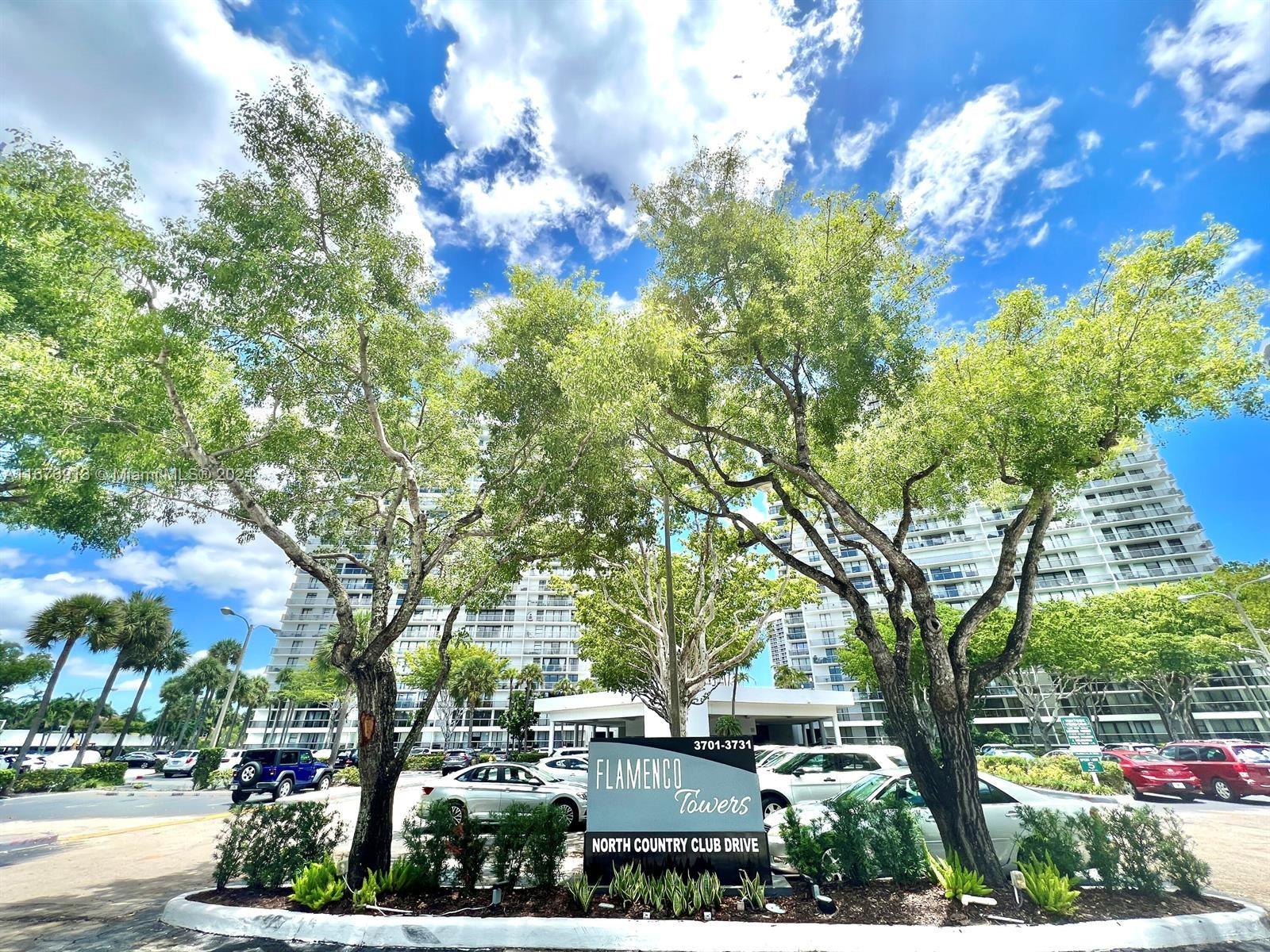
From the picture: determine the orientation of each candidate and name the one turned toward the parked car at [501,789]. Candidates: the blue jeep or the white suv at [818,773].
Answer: the white suv

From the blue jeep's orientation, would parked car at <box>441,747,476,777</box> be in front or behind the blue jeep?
in front

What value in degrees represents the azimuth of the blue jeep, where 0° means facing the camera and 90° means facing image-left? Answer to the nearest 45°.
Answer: approximately 225°

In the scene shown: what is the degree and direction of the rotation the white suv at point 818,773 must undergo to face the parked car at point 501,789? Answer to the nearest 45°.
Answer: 0° — it already faces it

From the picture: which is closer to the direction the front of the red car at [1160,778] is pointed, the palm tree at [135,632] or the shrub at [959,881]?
the palm tree

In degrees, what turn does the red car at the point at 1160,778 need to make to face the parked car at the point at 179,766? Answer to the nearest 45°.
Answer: approximately 45° to its left

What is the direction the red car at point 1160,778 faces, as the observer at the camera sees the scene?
facing away from the viewer and to the left of the viewer

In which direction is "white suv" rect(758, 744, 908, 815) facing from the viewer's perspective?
to the viewer's left

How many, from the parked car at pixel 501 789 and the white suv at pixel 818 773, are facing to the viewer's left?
1
